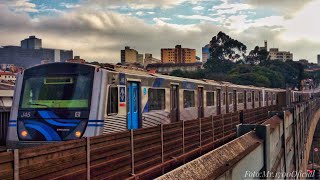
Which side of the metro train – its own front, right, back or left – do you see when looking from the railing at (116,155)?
left

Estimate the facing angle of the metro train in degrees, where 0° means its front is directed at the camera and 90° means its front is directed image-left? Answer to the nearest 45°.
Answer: approximately 45°

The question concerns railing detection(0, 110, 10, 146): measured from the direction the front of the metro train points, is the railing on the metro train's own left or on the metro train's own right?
on the metro train's own right
